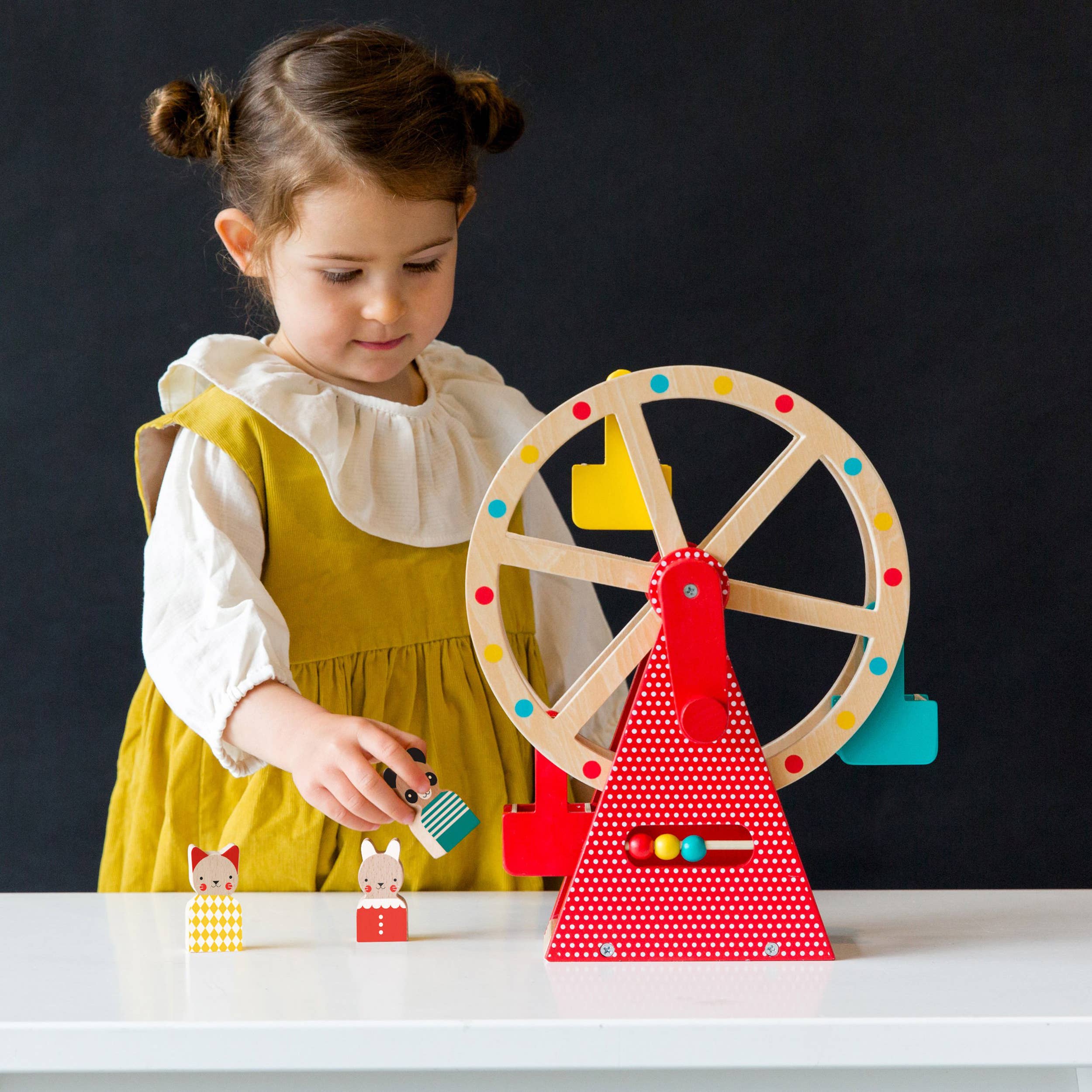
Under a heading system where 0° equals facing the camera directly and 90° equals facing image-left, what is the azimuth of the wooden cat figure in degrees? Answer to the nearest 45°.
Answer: approximately 0°

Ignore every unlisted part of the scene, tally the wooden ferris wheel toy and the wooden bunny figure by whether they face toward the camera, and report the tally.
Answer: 2

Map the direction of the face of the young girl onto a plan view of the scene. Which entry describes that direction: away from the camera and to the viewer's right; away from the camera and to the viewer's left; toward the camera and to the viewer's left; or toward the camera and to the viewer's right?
toward the camera and to the viewer's right

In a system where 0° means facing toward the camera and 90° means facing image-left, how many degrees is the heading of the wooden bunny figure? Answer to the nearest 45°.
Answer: approximately 0°
